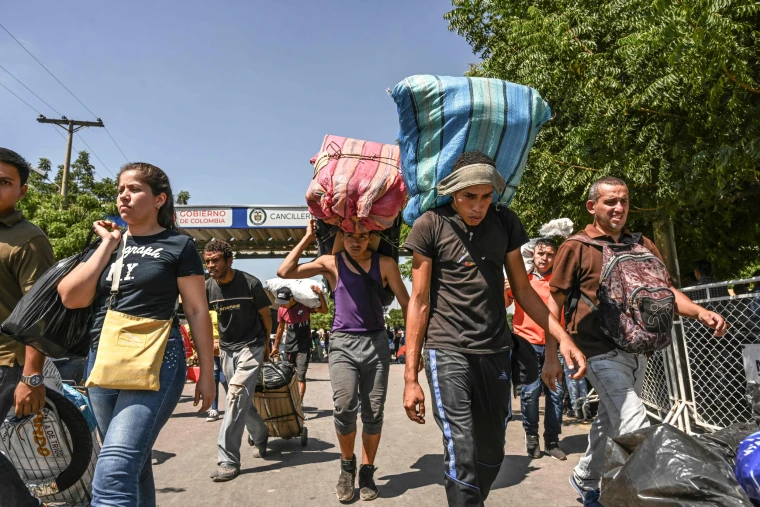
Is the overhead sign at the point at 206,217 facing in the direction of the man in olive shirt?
yes

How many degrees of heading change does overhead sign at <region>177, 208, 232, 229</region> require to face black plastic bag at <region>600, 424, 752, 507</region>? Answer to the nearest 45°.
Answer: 0° — it already faces it

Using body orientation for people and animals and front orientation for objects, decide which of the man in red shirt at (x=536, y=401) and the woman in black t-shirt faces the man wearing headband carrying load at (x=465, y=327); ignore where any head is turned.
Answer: the man in red shirt

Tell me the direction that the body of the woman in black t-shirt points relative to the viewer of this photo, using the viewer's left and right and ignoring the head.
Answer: facing the viewer and to the left of the viewer

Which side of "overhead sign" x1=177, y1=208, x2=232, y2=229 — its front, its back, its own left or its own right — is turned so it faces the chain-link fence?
front

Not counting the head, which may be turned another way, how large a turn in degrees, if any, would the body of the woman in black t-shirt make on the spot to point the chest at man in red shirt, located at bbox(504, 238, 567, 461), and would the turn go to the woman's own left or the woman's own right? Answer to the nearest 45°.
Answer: approximately 180°

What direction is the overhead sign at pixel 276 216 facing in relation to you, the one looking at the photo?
facing the viewer

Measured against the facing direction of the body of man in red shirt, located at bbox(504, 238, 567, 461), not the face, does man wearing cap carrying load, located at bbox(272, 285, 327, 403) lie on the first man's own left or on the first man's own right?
on the first man's own right

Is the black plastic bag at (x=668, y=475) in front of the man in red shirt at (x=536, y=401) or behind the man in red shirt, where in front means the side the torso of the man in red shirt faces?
in front

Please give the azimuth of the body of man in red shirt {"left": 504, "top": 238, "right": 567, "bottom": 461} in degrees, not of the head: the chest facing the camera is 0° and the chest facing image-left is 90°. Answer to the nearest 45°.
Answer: approximately 0°

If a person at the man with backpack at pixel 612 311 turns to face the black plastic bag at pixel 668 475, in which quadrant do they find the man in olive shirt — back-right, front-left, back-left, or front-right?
front-right

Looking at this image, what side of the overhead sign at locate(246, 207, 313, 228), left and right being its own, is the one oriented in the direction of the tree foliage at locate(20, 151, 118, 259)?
right

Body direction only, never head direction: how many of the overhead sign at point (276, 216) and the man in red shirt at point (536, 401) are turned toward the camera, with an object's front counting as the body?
2

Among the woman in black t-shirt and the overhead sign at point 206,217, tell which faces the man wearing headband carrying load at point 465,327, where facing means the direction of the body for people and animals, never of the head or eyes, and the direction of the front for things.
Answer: the overhead sign

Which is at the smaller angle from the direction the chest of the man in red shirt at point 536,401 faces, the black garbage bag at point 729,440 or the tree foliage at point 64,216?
the black garbage bag
